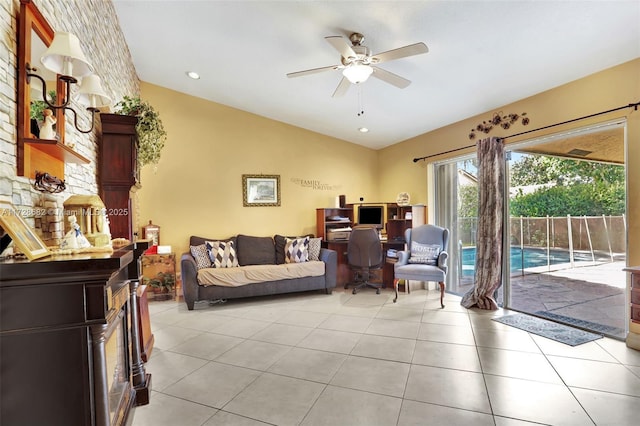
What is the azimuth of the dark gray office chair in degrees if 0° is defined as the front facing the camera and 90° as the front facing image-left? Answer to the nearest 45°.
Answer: approximately 180°

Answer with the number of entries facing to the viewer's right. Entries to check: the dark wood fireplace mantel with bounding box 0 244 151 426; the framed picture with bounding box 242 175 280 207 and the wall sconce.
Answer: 2

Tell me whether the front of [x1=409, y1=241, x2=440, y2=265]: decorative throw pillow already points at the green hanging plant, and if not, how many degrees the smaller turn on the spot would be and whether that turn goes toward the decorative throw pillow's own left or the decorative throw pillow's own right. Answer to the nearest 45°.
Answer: approximately 45° to the decorative throw pillow's own right

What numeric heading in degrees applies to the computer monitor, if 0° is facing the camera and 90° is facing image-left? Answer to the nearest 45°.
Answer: approximately 0°

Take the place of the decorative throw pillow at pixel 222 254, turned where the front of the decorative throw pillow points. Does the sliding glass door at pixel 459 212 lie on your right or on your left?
on your left

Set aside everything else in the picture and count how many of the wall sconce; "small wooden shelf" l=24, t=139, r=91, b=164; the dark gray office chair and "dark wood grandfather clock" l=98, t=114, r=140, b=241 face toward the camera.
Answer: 0

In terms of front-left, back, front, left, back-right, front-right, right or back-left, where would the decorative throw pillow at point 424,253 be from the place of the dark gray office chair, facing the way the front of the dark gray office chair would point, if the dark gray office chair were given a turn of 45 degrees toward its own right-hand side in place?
front-right

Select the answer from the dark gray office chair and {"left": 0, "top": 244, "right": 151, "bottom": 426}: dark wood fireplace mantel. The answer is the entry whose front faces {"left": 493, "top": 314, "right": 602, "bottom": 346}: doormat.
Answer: the dark wood fireplace mantel

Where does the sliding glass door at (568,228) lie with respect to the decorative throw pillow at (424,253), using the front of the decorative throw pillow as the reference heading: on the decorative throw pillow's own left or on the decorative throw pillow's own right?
on the decorative throw pillow's own left

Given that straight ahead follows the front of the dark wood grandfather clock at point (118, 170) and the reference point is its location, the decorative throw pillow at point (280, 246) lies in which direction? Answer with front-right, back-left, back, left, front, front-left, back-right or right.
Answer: front-left

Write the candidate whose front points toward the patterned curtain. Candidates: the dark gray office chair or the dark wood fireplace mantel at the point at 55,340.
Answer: the dark wood fireplace mantel

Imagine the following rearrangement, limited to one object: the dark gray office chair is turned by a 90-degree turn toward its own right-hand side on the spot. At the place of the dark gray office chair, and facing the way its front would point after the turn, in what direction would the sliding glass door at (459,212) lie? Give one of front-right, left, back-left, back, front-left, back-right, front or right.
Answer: front

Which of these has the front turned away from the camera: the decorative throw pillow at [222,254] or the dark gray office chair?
the dark gray office chair

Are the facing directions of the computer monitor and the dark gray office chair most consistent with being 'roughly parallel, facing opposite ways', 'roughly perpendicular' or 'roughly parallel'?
roughly parallel, facing opposite ways

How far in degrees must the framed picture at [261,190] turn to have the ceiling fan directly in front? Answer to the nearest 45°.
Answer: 0° — it already faces it

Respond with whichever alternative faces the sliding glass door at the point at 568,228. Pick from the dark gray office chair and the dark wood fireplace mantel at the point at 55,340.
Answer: the dark wood fireplace mantel

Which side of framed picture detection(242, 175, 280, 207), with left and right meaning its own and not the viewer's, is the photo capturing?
front

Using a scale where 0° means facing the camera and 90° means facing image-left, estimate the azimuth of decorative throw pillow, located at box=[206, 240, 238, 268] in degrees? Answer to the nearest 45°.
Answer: approximately 0°

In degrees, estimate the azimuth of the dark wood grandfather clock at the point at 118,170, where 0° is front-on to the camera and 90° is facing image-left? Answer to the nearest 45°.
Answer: approximately 270°
